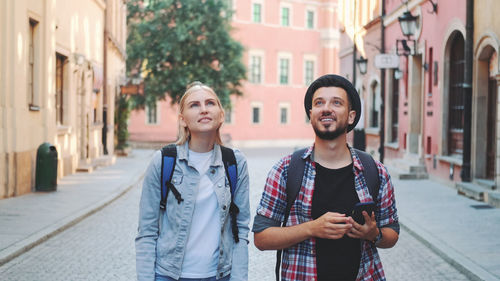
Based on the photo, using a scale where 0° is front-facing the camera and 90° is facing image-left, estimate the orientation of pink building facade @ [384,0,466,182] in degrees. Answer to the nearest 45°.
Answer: approximately 45°

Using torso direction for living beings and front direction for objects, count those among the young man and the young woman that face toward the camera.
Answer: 2

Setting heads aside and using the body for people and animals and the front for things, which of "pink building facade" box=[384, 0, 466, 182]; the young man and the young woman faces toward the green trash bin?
the pink building facade

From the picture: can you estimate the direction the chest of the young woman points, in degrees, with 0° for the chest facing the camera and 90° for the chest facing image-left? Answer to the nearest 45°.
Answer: approximately 0°

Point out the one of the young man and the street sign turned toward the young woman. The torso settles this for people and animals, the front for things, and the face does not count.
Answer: the street sign

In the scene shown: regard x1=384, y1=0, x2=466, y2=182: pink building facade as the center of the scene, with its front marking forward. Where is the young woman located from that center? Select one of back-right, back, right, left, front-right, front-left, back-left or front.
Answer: front-left

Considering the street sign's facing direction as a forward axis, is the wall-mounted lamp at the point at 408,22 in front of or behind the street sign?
in front

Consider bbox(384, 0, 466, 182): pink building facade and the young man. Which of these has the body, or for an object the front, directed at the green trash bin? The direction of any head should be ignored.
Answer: the pink building facade
